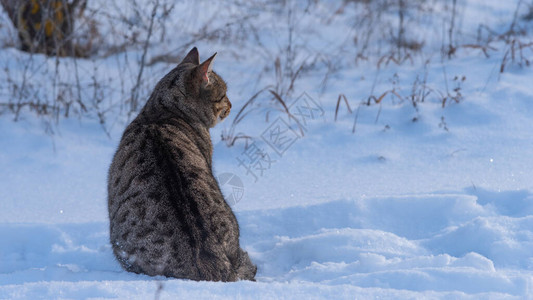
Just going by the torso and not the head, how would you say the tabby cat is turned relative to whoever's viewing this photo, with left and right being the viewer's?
facing away from the viewer and to the right of the viewer
